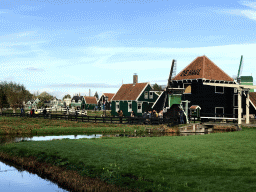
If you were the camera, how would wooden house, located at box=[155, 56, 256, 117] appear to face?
facing the viewer and to the left of the viewer
